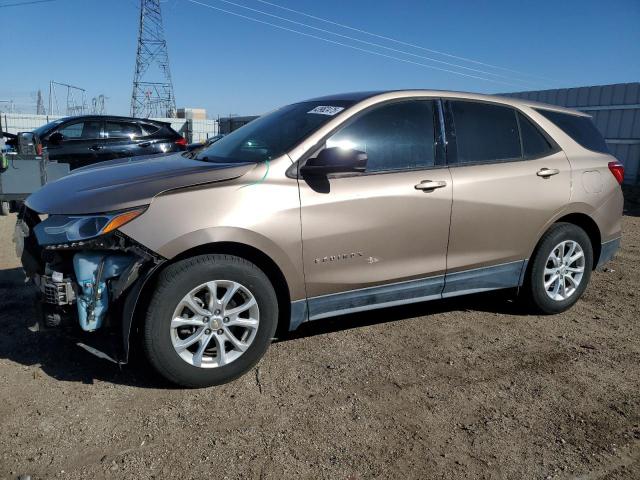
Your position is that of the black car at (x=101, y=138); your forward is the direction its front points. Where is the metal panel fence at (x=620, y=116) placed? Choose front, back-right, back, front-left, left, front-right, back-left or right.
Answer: back

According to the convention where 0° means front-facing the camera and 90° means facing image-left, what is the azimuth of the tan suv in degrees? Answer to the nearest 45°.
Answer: approximately 45°

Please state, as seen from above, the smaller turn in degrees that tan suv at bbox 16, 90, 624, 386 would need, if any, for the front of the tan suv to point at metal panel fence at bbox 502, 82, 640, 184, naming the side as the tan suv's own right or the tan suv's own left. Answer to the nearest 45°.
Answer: approximately 180°

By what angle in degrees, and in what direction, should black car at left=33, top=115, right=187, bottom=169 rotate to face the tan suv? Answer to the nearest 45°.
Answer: approximately 90° to its left

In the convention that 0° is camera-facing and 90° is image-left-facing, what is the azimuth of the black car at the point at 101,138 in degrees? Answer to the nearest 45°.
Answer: approximately 90°

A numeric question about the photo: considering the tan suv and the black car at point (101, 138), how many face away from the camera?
0

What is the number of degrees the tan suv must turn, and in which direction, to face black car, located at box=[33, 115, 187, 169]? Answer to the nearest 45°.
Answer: approximately 90° to its right
